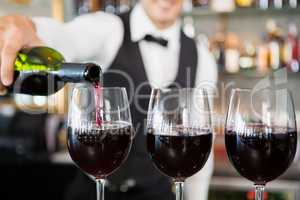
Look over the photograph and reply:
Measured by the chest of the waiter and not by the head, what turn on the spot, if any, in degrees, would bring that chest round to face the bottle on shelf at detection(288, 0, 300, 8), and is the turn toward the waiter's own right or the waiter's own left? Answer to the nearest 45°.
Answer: approximately 135° to the waiter's own left

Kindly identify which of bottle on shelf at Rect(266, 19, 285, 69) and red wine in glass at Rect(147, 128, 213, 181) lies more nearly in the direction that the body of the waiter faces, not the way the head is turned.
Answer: the red wine in glass

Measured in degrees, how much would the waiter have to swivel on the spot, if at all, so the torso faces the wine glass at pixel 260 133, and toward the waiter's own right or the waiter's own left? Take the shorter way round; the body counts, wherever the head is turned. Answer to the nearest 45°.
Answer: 0° — they already face it

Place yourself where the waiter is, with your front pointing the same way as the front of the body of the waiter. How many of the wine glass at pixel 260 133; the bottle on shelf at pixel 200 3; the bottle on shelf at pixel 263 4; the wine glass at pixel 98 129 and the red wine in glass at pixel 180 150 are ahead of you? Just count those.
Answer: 3

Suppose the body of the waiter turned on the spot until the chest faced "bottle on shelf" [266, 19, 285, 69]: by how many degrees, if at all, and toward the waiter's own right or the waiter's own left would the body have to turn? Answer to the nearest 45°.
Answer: approximately 135° to the waiter's own left

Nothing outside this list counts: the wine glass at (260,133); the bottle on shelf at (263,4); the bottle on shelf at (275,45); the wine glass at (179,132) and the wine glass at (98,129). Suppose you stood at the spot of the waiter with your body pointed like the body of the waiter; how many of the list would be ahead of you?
3

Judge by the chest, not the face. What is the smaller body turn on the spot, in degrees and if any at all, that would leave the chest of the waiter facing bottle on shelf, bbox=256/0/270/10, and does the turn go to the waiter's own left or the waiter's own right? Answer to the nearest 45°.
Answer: approximately 135° to the waiter's own left

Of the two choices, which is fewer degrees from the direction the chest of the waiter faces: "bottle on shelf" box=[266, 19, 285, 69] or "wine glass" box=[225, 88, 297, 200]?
the wine glass

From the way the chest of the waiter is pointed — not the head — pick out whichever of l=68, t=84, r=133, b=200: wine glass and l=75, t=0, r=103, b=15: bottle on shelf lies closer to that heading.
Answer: the wine glass

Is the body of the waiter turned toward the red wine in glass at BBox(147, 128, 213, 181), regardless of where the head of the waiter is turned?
yes

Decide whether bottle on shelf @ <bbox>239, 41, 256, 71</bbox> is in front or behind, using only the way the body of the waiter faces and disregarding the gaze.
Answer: behind

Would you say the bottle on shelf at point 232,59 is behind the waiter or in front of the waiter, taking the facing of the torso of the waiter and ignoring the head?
behind

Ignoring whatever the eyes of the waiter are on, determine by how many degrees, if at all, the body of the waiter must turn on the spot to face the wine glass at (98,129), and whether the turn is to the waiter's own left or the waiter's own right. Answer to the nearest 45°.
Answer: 0° — they already face it

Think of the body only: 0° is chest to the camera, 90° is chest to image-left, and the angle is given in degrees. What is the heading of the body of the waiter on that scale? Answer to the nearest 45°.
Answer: approximately 0°
